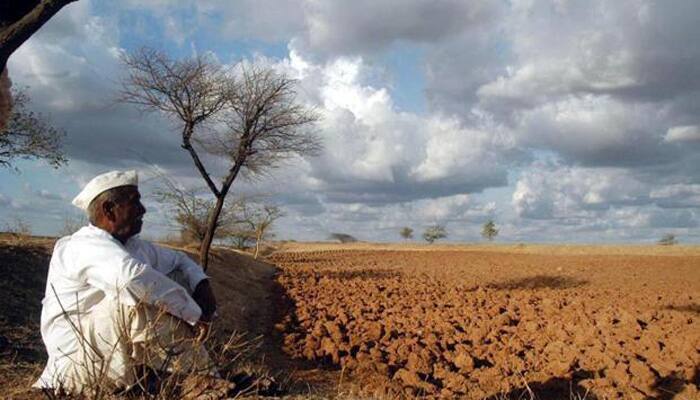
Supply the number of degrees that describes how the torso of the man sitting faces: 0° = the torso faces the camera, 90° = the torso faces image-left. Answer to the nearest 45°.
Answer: approximately 270°

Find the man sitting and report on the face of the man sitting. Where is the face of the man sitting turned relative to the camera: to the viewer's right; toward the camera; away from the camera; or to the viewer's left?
to the viewer's right
